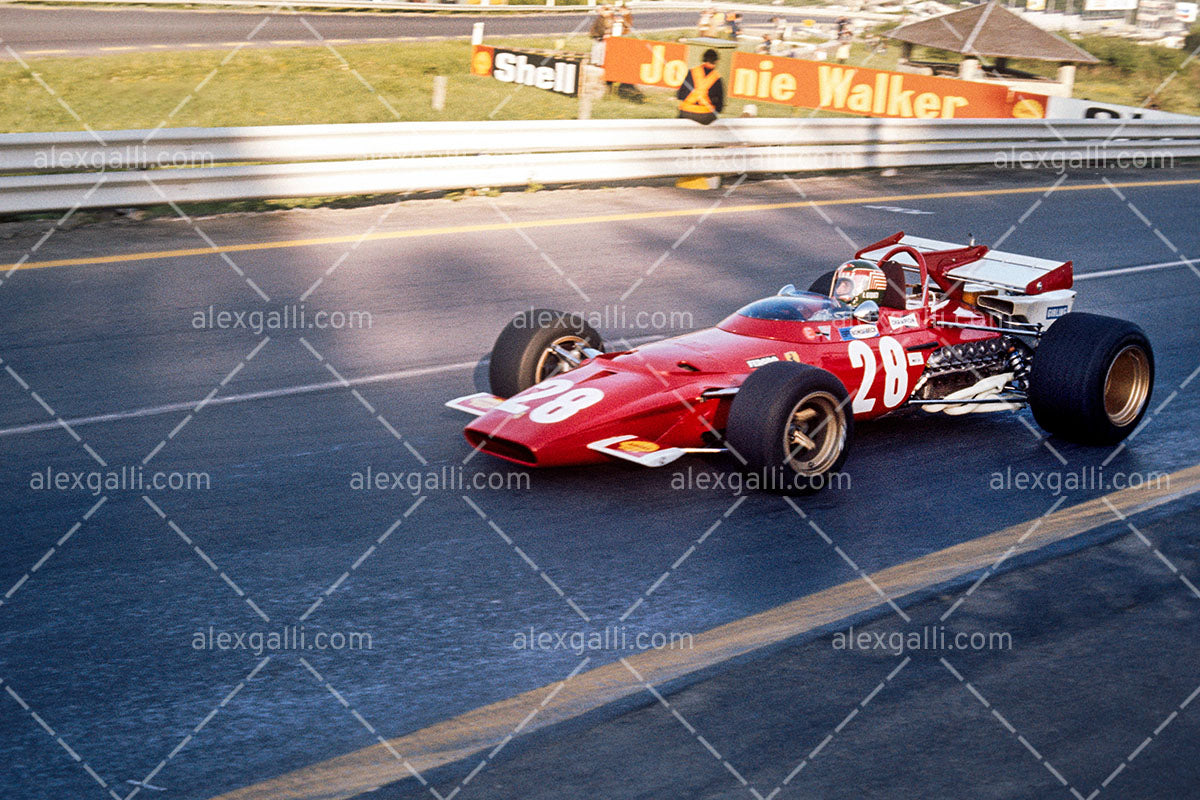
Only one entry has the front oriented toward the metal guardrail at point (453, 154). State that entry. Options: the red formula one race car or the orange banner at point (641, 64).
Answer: the orange banner

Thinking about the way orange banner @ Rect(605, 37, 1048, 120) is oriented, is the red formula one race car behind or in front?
in front

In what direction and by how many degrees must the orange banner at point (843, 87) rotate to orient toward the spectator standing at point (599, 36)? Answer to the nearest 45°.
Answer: approximately 90° to its right

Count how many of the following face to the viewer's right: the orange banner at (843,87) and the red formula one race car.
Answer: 0

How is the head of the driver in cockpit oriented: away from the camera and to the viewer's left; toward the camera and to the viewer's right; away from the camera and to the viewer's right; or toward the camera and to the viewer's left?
toward the camera and to the viewer's left

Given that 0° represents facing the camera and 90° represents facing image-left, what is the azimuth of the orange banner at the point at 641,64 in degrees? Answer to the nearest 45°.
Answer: approximately 0°

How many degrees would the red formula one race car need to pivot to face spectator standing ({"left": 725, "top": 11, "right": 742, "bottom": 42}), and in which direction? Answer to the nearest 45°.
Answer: approximately 135° to its right

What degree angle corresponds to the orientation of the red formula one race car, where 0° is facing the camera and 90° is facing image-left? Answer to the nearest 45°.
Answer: approximately 45°

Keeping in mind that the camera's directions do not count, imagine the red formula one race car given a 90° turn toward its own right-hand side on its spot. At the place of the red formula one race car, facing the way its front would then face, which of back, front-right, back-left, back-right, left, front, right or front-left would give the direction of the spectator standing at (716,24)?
front-right

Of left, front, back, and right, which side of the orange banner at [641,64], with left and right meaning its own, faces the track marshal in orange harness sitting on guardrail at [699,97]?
front

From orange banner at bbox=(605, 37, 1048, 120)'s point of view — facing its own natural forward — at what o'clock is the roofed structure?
The roofed structure is roughly at 7 o'clock from the orange banner.

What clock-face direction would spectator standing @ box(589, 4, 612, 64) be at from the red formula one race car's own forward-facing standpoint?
The spectator standing is roughly at 4 o'clock from the red formula one race car.
